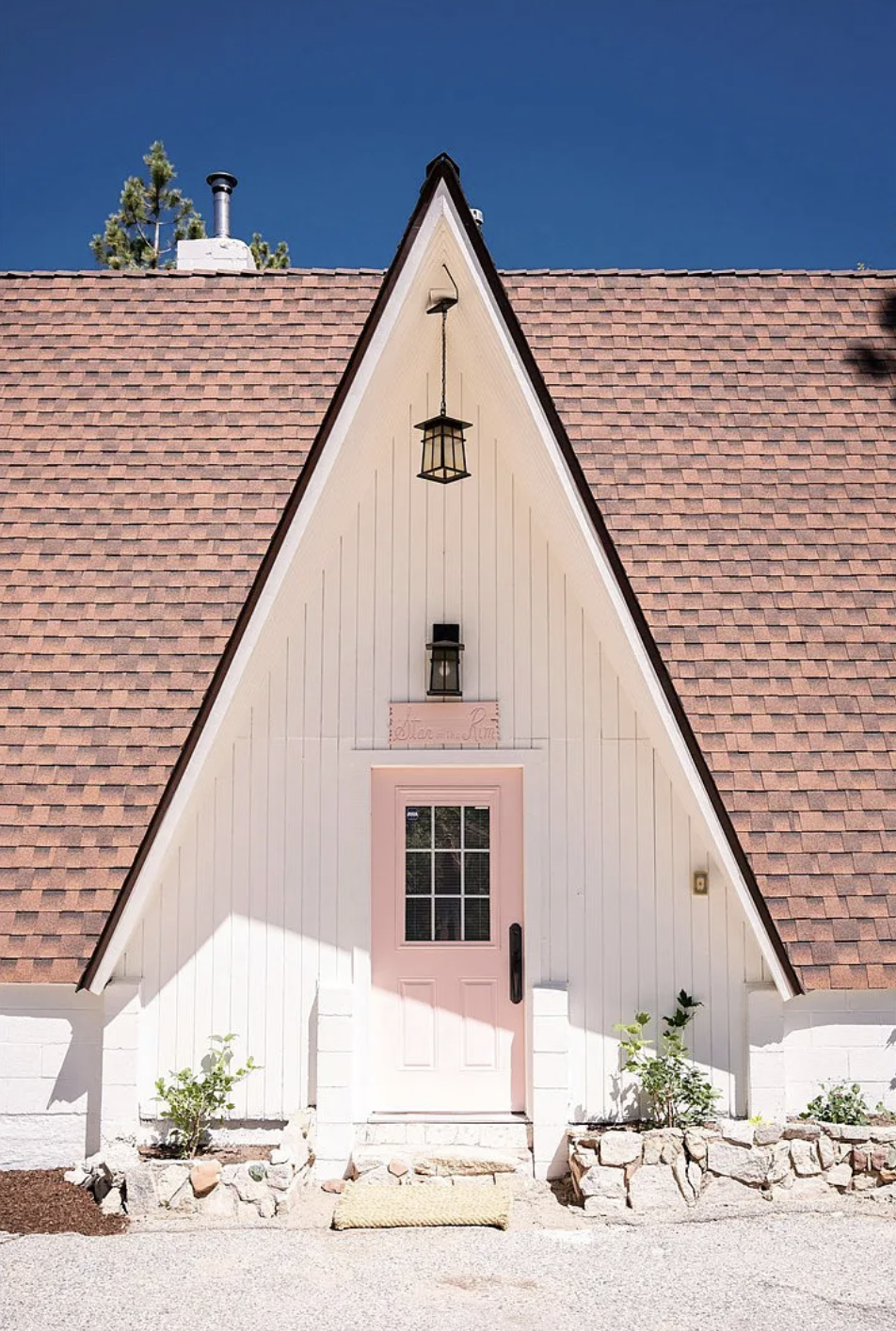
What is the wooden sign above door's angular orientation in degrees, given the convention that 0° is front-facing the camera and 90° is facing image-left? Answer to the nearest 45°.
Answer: approximately 0°

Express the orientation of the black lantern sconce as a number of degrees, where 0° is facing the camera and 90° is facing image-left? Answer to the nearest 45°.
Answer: approximately 0°

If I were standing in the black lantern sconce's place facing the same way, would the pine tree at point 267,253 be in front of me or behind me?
behind

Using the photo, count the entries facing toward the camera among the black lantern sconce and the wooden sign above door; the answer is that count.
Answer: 2
